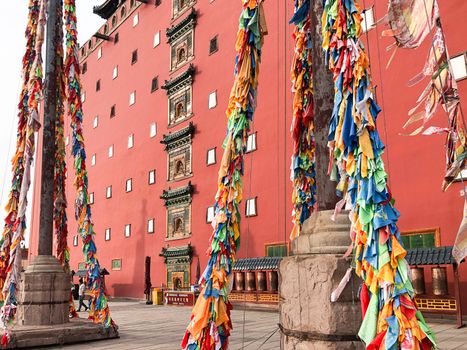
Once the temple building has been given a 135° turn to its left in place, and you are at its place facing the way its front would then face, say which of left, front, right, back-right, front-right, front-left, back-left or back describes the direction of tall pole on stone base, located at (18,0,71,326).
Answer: right

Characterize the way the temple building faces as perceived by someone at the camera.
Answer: facing the viewer and to the left of the viewer
